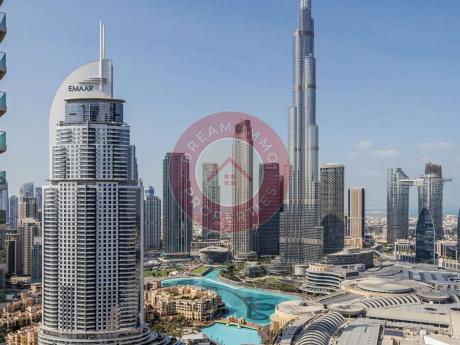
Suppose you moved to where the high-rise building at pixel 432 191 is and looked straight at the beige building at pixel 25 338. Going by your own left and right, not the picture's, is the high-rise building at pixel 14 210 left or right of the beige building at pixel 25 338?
right

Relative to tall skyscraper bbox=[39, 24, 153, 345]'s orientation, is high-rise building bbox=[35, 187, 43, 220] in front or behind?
behind

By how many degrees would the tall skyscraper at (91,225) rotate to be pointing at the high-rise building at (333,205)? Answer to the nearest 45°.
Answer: approximately 135° to its left

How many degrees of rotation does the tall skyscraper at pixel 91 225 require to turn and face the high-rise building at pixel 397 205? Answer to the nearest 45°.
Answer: approximately 135° to its left

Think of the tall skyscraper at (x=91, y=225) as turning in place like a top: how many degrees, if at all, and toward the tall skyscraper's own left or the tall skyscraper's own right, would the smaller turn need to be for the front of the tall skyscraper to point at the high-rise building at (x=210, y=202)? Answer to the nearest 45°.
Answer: approximately 180°

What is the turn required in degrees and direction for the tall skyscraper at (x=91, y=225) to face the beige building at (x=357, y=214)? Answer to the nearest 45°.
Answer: approximately 135° to its left

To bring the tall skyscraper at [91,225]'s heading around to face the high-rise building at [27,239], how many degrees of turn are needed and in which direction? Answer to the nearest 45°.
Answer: approximately 180°

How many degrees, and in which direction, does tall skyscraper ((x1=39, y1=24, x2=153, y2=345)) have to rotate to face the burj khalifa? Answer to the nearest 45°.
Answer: approximately 135° to its left

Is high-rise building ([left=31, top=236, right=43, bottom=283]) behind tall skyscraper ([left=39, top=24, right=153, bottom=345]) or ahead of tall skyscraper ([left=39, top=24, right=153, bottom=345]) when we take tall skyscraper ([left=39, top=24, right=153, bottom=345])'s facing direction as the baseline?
behind

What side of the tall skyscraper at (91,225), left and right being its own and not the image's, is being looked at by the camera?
front

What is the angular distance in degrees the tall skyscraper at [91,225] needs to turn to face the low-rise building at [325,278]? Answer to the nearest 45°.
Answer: approximately 135° to its left
